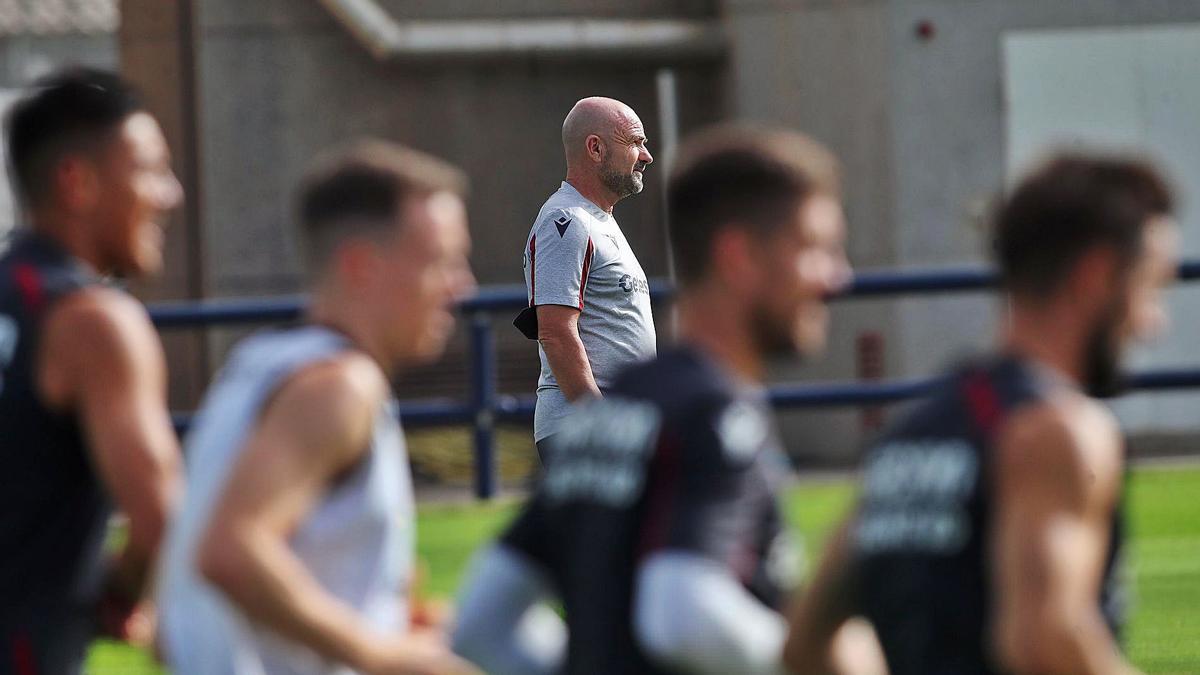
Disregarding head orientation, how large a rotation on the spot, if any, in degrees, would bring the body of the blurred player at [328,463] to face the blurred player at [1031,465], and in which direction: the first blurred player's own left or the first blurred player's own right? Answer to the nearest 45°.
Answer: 0° — they already face them

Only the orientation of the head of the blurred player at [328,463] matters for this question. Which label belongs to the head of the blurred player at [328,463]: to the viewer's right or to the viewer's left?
to the viewer's right

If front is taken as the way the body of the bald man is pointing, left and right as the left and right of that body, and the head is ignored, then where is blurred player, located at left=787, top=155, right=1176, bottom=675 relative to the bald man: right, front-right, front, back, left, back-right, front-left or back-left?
right

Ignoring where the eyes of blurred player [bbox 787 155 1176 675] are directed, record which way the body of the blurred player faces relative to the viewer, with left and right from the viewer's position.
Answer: facing away from the viewer and to the right of the viewer

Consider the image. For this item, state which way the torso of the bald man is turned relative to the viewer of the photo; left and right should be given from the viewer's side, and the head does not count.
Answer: facing to the right of the viewer

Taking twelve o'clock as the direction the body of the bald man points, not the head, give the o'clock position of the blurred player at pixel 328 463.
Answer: The blurred player is roughly at 3 o'clock from the bald man.

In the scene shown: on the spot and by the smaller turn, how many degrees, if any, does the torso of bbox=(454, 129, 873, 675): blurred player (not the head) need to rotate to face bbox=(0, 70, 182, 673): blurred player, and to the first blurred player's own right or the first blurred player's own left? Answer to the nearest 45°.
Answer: approximately 135° to the first blurred player's own left

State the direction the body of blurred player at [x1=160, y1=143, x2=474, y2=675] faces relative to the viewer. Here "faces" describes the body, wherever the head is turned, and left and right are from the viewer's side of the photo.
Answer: facing to the right of the viewer

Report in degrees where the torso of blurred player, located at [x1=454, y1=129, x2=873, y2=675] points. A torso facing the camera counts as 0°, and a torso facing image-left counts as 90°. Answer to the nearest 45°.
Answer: approximately 270°

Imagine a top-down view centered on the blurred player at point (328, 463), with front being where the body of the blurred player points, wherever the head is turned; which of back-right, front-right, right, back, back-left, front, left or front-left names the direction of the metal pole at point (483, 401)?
left

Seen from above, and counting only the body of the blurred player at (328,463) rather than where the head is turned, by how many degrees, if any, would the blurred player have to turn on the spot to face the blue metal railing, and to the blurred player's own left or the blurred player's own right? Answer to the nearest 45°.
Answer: approximately 90° to the blurred player's own left

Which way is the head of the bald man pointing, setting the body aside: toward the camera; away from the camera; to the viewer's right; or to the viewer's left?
to the viewer's right

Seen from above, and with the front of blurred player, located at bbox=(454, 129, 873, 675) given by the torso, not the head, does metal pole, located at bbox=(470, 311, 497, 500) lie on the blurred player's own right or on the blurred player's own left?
on the blurred player's own left

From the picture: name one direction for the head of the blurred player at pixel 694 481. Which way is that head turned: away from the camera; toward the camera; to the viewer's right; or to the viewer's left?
to the viewer's right

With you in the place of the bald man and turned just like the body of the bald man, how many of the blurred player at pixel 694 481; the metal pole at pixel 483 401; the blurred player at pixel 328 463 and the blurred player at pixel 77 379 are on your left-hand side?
1
